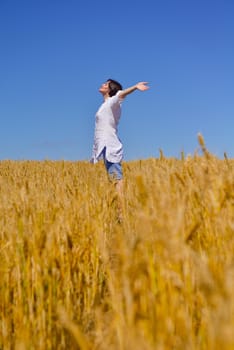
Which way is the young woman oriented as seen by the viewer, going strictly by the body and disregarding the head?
to the viewer's left

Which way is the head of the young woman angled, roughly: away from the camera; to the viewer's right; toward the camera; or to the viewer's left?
to the viewer's left
